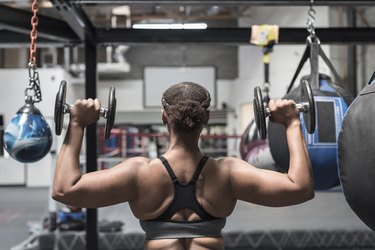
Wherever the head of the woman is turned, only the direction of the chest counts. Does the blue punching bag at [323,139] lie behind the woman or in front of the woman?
in front

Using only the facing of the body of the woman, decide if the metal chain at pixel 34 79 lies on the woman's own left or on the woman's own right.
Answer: on the woman's own left

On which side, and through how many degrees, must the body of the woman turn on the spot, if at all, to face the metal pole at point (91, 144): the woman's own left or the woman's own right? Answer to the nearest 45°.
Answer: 0° — they already face it

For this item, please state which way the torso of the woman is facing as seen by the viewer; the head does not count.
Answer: away from the camera

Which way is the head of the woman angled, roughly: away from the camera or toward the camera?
away from the camera

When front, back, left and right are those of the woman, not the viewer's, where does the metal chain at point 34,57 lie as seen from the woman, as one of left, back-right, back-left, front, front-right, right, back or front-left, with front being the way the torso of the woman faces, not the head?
front-left

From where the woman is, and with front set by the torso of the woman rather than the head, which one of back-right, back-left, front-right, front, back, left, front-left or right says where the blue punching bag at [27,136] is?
front-left
